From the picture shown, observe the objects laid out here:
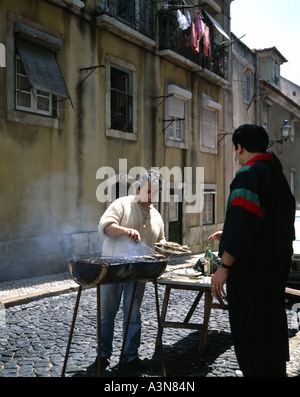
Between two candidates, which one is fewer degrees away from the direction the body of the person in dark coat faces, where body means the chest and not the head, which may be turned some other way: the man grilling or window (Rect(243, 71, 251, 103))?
the man grilling

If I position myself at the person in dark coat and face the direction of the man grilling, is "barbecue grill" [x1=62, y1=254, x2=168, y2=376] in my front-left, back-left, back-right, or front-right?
front-left

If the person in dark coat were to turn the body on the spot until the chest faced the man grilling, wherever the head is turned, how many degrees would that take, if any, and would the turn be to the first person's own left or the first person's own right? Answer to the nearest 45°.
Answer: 0° — they already face them

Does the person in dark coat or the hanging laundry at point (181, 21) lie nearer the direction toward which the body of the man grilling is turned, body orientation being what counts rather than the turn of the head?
the person in dark coat

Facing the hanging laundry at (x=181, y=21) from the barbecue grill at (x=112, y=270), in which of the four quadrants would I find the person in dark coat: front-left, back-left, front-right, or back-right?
back-right

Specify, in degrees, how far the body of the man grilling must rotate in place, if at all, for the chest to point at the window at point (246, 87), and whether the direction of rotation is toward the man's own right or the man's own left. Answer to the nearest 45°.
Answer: approximately 135° to the man's own left

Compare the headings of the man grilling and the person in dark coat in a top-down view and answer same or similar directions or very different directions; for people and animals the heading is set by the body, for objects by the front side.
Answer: very different directions

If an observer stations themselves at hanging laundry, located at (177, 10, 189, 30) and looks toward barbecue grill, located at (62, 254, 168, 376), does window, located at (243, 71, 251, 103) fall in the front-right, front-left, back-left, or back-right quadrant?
back-left

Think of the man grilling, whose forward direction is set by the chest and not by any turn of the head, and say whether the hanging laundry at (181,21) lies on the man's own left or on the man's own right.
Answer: on the man's own left

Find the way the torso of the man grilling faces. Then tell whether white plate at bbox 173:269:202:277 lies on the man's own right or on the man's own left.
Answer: on the man's own left

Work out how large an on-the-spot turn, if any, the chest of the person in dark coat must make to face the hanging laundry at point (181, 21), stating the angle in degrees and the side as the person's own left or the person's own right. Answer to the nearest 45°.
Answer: approximately 45° to the person's own right

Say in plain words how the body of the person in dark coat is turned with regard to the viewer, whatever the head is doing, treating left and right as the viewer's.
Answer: facing away from the viewer and to the left of the viewer

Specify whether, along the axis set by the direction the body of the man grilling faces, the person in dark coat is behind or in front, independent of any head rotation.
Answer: in front

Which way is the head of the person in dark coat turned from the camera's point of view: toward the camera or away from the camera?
away from the camera

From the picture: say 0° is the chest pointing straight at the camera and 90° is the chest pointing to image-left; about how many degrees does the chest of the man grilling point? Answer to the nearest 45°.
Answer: approximately 315°

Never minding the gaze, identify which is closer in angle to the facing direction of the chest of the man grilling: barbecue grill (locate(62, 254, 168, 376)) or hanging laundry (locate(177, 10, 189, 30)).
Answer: the barbecue grill
